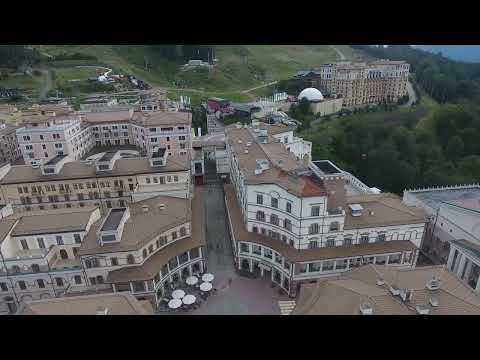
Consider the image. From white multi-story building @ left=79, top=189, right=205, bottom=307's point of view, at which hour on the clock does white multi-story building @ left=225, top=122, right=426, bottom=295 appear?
white multi-story building @ left=225, top=122, right=426, bottom=295 is roughly at 11 o'clock from white multi-story building @ left=79, top=189, right=205, bottom=307.

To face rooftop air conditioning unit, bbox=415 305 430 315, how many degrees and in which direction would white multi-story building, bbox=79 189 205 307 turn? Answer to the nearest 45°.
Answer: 0° — it already faces it

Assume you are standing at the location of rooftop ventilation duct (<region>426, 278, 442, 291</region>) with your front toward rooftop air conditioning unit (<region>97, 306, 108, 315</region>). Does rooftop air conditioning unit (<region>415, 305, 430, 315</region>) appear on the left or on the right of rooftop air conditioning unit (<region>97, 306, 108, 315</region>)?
left

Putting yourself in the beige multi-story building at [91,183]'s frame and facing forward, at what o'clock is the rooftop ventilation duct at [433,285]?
The rooftop ventilation duct is roughly at 11 o'clock from the beige multi-story building.

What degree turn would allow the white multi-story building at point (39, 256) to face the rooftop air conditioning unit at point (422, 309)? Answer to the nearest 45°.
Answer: approximately 45° to its left

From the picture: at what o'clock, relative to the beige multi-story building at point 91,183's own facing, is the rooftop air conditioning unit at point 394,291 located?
The rooftop air conditioning unit is roughly at 11 o'clock from the beige multi-story building.

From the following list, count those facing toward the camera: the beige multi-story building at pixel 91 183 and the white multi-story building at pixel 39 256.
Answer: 2

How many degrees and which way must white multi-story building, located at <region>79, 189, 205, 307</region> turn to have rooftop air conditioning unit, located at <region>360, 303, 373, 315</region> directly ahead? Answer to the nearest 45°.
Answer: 0° — it already faces it

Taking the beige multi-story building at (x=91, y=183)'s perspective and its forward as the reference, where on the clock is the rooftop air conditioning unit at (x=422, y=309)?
The rooftop air conditioning unit is roughly at 11 o'clock from the beige multi-story building.

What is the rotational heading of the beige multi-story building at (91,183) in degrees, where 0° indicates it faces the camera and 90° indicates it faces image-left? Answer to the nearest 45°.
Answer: approximately 0°

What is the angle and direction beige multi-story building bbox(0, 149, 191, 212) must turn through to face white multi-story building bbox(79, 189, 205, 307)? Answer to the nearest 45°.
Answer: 0° — it already faces it

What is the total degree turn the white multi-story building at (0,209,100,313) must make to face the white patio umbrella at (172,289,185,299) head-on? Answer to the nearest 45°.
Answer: approximately 45° to its left

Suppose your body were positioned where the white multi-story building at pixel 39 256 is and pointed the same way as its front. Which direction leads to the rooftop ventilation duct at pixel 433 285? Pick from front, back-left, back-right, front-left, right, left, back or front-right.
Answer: front-left

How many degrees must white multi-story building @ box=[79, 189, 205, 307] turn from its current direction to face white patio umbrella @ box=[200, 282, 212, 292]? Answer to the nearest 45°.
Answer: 0° — it already faces it

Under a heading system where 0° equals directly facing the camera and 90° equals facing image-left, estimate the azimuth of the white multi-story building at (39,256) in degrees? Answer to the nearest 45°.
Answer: approximately 0°
